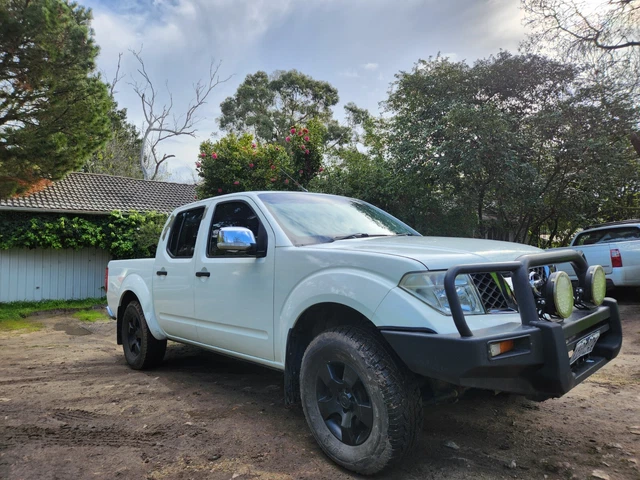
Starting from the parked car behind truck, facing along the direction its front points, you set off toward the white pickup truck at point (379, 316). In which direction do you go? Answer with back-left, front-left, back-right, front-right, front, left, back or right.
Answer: back-left

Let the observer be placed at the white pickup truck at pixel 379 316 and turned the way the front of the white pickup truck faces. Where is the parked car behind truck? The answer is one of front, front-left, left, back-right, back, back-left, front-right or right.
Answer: left

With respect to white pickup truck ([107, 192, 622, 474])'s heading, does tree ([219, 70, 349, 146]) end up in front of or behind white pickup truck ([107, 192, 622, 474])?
behind

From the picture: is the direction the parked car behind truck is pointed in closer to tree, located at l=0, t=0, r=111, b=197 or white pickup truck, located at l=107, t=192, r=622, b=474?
the tree

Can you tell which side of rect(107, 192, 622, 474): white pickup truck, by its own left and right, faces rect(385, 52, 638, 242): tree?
left

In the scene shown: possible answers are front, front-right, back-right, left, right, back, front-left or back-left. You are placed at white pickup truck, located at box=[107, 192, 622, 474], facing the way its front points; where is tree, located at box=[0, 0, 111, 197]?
back

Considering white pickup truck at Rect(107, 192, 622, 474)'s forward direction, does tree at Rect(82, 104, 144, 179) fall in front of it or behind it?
behind

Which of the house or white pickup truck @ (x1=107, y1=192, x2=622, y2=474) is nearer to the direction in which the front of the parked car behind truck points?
the house

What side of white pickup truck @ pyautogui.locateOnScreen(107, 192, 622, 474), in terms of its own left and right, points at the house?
back

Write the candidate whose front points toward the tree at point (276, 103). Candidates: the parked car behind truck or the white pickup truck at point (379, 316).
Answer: the parked car behind truck

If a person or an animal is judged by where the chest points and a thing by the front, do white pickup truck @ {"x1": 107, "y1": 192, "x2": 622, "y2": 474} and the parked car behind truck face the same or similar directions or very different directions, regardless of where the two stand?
very different directions

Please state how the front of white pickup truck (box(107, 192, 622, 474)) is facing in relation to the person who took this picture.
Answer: facing the viewer and to the right of the viewer

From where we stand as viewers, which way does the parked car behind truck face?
facing away from the viewer and to the left of the viewer

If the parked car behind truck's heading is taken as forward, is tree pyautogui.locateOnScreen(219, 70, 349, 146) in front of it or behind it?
in front
